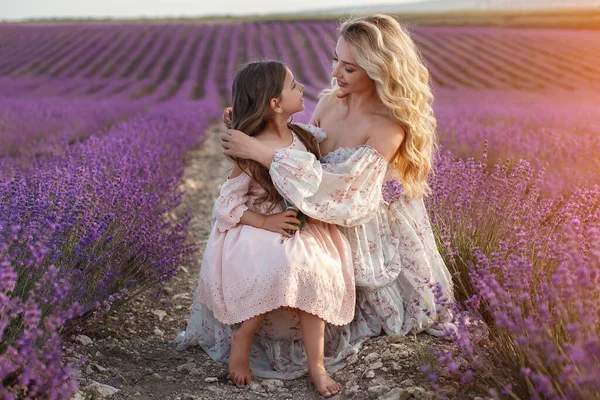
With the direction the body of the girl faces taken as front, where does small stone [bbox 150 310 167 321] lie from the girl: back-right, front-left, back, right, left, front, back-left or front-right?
back

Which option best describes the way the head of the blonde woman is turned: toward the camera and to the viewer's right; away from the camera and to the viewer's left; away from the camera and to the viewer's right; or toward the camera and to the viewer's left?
toward the camera and to the viewer's left

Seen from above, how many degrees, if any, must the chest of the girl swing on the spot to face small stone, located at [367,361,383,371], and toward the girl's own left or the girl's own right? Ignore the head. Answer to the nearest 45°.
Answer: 0° — they already face it

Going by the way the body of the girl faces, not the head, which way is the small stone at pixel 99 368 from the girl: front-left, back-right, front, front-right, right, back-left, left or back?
back-right

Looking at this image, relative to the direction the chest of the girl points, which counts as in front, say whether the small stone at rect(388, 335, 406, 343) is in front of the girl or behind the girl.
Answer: in front

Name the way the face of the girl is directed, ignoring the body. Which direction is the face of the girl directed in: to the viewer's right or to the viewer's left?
to the viewer's right

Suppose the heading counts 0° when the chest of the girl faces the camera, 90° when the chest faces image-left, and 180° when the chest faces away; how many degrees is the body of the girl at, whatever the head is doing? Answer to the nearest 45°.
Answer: approximately 315°

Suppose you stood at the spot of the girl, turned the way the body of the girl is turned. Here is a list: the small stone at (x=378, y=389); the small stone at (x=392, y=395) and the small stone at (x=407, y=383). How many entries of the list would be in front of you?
3

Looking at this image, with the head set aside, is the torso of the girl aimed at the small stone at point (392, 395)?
yes
